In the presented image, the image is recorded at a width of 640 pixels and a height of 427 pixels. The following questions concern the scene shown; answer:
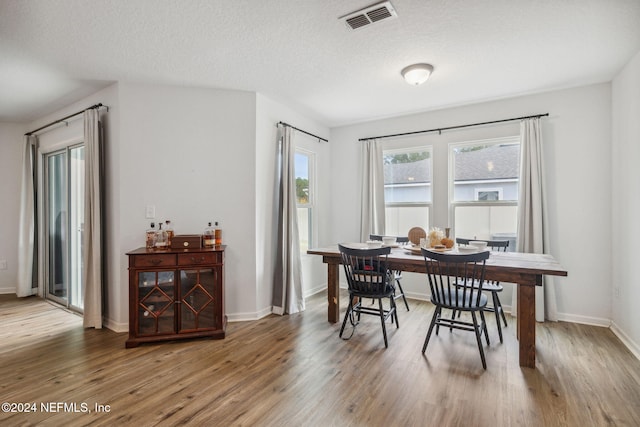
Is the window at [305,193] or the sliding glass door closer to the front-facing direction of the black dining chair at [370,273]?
the window

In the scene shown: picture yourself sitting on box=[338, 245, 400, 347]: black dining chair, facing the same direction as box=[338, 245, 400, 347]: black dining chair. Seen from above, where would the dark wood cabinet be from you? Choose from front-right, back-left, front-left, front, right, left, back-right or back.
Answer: back-left

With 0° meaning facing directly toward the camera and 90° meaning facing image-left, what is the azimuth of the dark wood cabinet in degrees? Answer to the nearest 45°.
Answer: approximately 0°

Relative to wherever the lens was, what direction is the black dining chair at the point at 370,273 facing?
facing away from the viewer and to the right of the viewer

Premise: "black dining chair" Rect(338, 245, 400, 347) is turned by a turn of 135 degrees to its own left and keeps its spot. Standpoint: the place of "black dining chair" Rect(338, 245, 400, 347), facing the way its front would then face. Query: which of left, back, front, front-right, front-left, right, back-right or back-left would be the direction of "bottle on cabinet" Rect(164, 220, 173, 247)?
front

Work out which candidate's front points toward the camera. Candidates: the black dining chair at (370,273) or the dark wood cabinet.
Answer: the dark wood cabinet

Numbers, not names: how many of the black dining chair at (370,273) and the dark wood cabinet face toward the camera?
1

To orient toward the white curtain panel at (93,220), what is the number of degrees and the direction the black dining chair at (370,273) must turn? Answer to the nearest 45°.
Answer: approximately 135° to its left

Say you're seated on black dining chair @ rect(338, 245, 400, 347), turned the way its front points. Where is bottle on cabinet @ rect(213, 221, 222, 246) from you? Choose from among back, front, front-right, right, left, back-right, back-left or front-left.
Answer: back-left

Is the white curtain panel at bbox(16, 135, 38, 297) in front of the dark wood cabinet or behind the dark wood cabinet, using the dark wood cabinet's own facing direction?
behind
